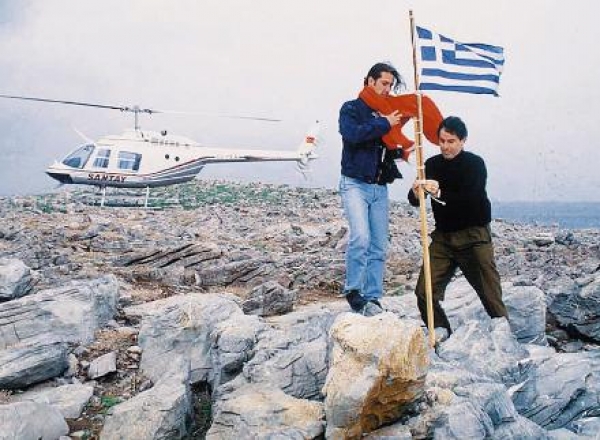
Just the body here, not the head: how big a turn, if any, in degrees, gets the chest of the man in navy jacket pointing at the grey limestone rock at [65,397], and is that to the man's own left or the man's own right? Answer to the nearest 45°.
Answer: approximately 90° to the man's own right

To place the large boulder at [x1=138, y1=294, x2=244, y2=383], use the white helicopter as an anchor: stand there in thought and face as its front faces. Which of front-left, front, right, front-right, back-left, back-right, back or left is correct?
left

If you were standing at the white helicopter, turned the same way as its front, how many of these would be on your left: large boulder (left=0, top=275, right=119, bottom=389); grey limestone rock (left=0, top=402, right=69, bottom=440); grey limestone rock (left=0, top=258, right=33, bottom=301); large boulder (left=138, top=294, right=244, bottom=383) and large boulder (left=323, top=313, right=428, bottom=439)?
5

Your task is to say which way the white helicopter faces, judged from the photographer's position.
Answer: facing to the left of the viewer

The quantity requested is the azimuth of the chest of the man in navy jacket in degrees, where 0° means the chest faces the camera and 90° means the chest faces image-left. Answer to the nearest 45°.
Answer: approximately 315°

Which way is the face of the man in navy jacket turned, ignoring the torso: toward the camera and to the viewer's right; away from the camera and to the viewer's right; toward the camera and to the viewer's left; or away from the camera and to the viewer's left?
toward the camera and to the viewer's right

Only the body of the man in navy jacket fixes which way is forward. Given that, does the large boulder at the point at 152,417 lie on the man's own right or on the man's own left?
on the man's own right

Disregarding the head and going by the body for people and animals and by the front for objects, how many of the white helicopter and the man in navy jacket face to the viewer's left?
1

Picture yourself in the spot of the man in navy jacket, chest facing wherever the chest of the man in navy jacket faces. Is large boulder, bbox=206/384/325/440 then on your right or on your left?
on your right

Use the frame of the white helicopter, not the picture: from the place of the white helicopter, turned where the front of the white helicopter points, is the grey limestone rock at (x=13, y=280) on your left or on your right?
on your left

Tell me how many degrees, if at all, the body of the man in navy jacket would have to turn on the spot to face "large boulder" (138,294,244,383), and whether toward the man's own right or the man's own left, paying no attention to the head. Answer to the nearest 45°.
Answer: approximately 135° to the man's own right

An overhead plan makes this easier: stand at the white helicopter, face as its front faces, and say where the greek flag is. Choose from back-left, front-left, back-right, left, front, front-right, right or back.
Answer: left

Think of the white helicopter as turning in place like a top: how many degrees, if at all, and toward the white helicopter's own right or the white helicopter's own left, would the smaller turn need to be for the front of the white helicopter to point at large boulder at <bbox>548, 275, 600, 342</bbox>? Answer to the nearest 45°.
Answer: approximately 90° to the white helicopter's own left

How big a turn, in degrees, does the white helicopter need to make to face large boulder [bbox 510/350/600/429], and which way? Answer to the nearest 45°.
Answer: approximately 90° to its left

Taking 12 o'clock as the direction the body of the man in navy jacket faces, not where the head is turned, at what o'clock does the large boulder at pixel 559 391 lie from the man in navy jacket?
The large boulder is roughly at 12 o'clock from the man in navy jacket.

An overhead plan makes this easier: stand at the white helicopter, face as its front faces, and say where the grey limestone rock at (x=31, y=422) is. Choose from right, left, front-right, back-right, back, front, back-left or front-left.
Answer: left
